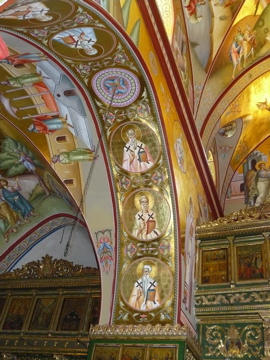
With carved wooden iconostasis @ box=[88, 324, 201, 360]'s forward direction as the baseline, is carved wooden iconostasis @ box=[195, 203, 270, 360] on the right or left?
on its left

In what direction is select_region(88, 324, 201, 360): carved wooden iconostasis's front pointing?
toward the camera

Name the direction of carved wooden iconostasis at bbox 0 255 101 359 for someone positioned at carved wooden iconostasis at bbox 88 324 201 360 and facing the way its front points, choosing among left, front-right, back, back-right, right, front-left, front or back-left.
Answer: back-right
